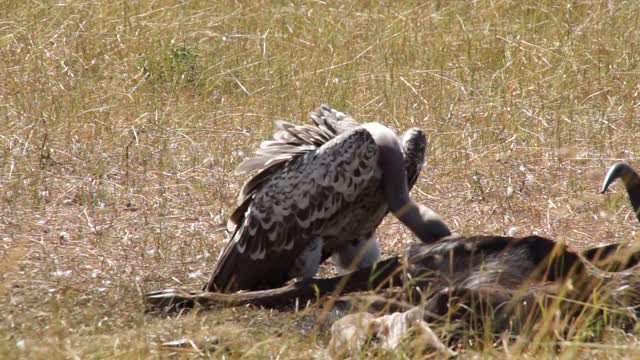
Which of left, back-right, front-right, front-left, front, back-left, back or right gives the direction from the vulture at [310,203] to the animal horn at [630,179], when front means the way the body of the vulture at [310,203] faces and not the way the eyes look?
front-left

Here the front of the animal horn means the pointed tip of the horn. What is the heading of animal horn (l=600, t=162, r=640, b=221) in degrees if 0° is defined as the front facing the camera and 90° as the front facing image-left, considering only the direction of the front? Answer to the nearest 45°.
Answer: approximately 90°

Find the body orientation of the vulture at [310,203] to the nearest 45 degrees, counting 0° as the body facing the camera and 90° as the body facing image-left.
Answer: approximately 315°
